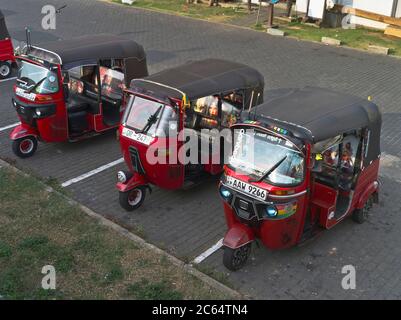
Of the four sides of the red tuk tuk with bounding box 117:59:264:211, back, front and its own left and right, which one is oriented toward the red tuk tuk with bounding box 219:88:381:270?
left

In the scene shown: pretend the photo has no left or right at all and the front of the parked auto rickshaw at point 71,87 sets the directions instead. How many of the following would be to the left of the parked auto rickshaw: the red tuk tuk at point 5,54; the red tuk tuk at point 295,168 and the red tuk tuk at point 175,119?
2

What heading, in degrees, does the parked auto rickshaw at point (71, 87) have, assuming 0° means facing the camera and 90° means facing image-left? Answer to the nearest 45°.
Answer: approximately 45°

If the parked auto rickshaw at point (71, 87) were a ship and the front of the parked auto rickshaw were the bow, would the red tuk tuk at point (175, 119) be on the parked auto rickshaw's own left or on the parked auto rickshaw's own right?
on the parked auto rickshaw's own left

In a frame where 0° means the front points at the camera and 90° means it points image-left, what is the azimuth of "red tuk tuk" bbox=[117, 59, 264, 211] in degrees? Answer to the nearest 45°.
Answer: approximately 45°

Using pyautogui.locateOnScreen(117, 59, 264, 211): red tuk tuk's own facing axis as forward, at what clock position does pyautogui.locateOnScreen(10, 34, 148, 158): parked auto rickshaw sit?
The parked auto rickshaw is roughly at 3 o'clock from the red tuk tuk.

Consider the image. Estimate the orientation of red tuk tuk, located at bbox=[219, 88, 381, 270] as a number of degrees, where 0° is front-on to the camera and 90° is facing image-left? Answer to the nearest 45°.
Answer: approximately 45°

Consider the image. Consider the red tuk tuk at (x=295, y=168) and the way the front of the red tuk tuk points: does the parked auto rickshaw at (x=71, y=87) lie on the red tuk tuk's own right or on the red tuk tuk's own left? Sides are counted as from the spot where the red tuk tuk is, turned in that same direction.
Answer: on the red tuk tuk's own right
